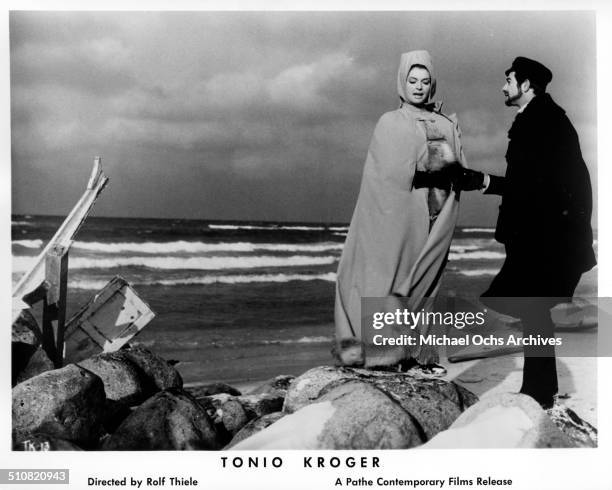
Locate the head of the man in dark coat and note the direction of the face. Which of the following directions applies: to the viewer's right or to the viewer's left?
to the viewer's left

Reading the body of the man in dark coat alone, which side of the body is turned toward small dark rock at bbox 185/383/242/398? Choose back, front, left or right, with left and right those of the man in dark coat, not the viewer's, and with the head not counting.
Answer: front

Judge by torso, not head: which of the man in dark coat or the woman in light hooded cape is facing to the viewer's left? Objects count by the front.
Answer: the man in dark coat

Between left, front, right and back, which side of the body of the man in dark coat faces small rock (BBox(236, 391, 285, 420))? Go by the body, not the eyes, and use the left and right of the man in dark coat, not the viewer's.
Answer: front

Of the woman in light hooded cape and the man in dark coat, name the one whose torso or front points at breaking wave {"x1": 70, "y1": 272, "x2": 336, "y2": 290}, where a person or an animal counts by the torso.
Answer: the man in dark coat

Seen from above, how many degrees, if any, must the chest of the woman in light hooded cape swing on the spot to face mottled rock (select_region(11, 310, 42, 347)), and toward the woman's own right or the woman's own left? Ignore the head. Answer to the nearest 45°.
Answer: approximately 135° to the woman's own right

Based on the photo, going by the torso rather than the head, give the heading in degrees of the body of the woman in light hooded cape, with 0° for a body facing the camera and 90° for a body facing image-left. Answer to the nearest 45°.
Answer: approximately 315°

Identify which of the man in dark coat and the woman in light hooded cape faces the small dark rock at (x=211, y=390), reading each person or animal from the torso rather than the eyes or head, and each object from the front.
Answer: the man in dark coat

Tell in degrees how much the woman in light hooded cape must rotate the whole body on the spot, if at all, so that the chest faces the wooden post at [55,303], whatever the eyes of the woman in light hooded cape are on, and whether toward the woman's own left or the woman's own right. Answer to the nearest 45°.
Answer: approximately 135° to the woman's own right

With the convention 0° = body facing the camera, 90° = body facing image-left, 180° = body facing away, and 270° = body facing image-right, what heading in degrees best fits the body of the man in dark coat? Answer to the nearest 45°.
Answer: approximately 90°

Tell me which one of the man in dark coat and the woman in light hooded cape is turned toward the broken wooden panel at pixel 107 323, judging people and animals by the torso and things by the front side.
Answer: the man in dark coat

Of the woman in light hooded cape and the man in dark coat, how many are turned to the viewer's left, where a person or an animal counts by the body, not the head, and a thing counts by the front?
1

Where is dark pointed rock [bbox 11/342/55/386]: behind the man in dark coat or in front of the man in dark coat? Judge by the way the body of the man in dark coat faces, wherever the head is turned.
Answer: in front

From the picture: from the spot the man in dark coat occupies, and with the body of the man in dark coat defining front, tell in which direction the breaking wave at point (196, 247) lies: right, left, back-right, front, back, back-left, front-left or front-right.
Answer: front
